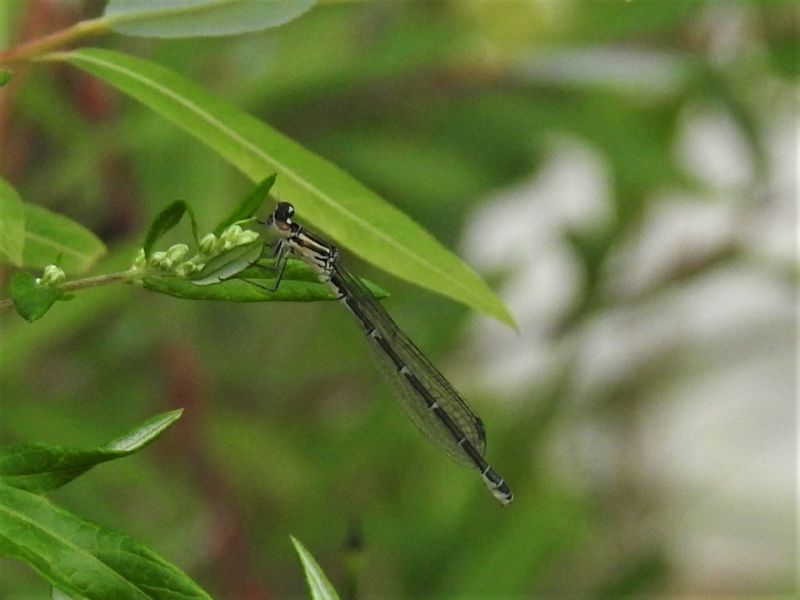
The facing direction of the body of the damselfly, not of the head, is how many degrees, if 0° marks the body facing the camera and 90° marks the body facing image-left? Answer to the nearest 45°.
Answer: approximately 90°
